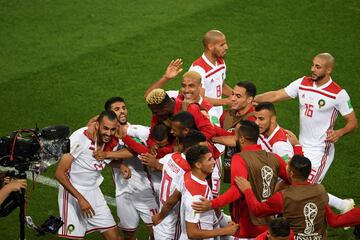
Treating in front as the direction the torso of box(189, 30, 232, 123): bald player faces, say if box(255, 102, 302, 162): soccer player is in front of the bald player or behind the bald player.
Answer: in front

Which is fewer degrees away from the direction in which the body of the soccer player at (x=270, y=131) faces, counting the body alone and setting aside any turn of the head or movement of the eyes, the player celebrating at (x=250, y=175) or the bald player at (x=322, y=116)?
the player celebrating

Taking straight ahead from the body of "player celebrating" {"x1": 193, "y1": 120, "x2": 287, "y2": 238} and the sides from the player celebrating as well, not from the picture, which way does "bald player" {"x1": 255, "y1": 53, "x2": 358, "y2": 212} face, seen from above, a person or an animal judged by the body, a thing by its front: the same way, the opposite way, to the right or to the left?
to the left

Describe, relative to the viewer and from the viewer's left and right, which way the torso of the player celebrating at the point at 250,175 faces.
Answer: facing away from the viewer and to the left of the viewer

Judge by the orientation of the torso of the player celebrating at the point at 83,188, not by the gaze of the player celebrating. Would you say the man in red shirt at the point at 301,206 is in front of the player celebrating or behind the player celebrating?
in front

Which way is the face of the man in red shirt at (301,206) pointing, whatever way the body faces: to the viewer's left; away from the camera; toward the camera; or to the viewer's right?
away from the camera

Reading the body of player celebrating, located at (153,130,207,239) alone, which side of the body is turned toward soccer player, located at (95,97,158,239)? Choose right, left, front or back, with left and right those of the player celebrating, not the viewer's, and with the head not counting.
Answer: left
